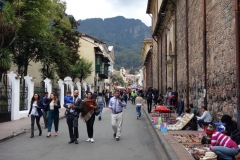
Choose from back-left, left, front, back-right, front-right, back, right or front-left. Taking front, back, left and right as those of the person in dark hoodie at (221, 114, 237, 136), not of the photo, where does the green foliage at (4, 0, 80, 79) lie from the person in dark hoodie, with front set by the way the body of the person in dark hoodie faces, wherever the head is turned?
front-right

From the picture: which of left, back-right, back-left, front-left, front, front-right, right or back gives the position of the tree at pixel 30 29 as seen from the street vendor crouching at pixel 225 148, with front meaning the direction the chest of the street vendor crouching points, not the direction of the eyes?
front-right

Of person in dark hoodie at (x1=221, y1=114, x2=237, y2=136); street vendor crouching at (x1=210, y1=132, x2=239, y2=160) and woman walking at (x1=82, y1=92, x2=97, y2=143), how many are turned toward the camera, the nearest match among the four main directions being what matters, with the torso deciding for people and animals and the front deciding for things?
1

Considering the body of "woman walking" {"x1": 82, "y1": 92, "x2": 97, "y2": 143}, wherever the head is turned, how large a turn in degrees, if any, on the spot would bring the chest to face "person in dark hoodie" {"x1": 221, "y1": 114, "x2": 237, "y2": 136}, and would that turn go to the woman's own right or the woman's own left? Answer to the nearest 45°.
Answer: approximately 45° to the woman's own left

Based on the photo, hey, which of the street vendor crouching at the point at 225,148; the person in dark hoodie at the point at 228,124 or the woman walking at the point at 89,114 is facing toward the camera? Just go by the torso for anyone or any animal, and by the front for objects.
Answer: the woman walking

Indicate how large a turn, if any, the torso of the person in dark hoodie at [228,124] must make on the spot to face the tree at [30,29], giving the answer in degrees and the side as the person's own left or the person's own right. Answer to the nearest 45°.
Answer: approximately 45° to the person's own right

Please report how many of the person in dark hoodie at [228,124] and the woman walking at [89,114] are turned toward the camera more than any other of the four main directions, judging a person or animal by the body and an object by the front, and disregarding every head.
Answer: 1

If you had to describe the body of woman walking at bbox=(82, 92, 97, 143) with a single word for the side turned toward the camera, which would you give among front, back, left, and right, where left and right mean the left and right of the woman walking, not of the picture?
front

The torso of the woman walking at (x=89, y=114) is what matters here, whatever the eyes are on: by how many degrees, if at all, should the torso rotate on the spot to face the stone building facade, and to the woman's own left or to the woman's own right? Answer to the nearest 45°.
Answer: approximately 90° to the woman's own left

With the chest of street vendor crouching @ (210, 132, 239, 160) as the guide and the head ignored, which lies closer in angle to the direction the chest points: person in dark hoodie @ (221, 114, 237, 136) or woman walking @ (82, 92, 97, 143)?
the woman walking

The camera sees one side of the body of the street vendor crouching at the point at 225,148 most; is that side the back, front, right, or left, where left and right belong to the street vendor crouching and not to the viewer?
left

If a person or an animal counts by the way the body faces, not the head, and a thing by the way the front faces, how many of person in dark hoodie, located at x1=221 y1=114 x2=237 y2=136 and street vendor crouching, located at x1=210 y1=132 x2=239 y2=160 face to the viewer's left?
2

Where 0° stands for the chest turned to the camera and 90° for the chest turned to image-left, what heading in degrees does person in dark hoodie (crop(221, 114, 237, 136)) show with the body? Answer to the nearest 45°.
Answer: approximately 90°
